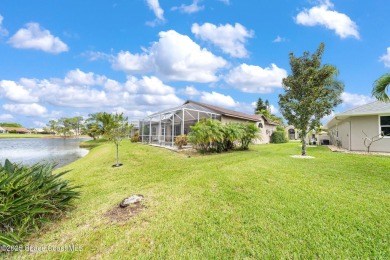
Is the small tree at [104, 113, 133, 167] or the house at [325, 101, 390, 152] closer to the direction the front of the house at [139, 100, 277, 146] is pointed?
the house

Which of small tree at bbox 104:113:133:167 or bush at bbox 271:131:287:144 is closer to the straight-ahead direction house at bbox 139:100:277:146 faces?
the bush

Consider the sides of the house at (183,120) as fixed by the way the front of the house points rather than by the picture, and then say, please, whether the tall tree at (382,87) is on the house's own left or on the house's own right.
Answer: on the house's own right

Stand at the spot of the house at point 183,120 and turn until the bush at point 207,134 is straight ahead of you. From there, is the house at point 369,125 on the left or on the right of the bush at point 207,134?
left

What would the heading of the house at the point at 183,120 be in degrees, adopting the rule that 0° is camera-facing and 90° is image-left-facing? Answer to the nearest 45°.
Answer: approximately 225°

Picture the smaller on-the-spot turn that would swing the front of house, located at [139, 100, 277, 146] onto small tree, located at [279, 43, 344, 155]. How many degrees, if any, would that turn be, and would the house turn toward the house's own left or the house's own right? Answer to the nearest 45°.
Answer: approximately 90° to the house's own right

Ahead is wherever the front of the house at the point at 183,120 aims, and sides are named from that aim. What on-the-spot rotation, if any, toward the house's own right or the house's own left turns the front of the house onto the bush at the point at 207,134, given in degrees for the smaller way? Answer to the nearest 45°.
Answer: approximately 135° to the house's own right

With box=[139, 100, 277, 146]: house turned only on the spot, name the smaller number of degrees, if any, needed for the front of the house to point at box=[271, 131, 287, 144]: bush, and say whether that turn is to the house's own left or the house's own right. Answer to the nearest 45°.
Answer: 0° — it already faces it
